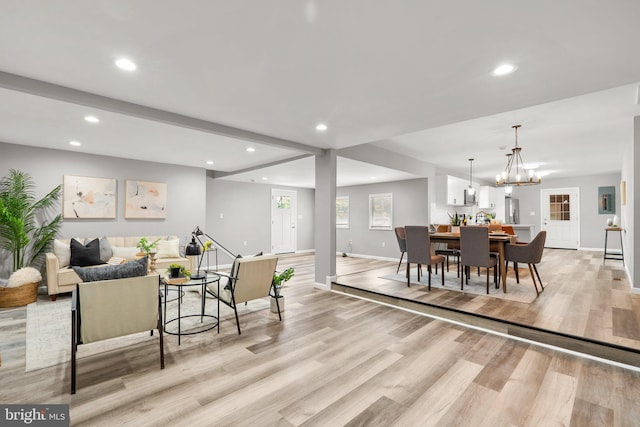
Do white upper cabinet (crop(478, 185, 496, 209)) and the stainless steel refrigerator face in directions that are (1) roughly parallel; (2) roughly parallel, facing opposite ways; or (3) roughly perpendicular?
roughly parallel

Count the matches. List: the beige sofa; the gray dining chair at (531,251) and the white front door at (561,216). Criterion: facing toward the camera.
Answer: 2

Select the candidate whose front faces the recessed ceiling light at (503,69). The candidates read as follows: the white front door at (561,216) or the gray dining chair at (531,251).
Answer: the white front door

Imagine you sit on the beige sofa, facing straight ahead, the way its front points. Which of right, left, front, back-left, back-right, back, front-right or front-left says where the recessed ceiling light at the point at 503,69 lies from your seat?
front-left

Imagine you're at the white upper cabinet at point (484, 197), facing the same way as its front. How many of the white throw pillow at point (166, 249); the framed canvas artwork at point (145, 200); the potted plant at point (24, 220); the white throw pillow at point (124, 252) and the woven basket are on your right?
5

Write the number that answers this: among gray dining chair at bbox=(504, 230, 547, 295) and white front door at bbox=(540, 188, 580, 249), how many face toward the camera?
1

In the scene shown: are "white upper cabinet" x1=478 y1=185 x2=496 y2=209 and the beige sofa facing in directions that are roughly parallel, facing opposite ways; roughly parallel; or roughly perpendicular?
roughly parallel

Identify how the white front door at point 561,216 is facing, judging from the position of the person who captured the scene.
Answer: facing the viewer

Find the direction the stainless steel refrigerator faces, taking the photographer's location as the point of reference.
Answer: facing the viewer and to the right of the viewer

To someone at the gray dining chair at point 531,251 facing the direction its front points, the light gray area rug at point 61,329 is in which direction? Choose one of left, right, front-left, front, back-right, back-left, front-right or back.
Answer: left

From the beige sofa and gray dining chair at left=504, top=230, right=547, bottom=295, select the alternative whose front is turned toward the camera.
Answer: the beige sofa

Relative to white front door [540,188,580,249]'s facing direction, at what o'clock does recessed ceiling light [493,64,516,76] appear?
The recessed ceiling light is roughly at 12 o'clock from the white front door.

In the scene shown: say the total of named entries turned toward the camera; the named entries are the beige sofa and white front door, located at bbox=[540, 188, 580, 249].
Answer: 2

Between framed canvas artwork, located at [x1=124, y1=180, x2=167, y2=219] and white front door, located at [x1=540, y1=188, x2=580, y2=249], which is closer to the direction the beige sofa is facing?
the white front door

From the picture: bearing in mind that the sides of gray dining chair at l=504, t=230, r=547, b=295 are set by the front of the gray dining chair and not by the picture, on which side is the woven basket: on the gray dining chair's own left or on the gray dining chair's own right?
on the gray dining chair's own left

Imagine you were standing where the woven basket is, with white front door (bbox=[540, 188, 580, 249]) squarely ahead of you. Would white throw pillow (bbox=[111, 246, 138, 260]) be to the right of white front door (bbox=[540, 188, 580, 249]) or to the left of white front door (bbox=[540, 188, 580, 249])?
left

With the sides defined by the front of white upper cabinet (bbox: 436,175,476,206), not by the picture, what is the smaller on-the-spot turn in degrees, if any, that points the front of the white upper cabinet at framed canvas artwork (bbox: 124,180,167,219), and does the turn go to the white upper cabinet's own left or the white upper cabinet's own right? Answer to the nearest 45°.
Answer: approximately 90° to the white upper cabinet's own right

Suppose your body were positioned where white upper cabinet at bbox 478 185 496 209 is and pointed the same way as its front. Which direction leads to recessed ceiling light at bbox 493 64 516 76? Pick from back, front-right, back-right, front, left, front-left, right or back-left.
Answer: front-right

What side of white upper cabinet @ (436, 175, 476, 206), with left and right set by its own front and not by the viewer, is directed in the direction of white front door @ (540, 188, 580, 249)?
left
